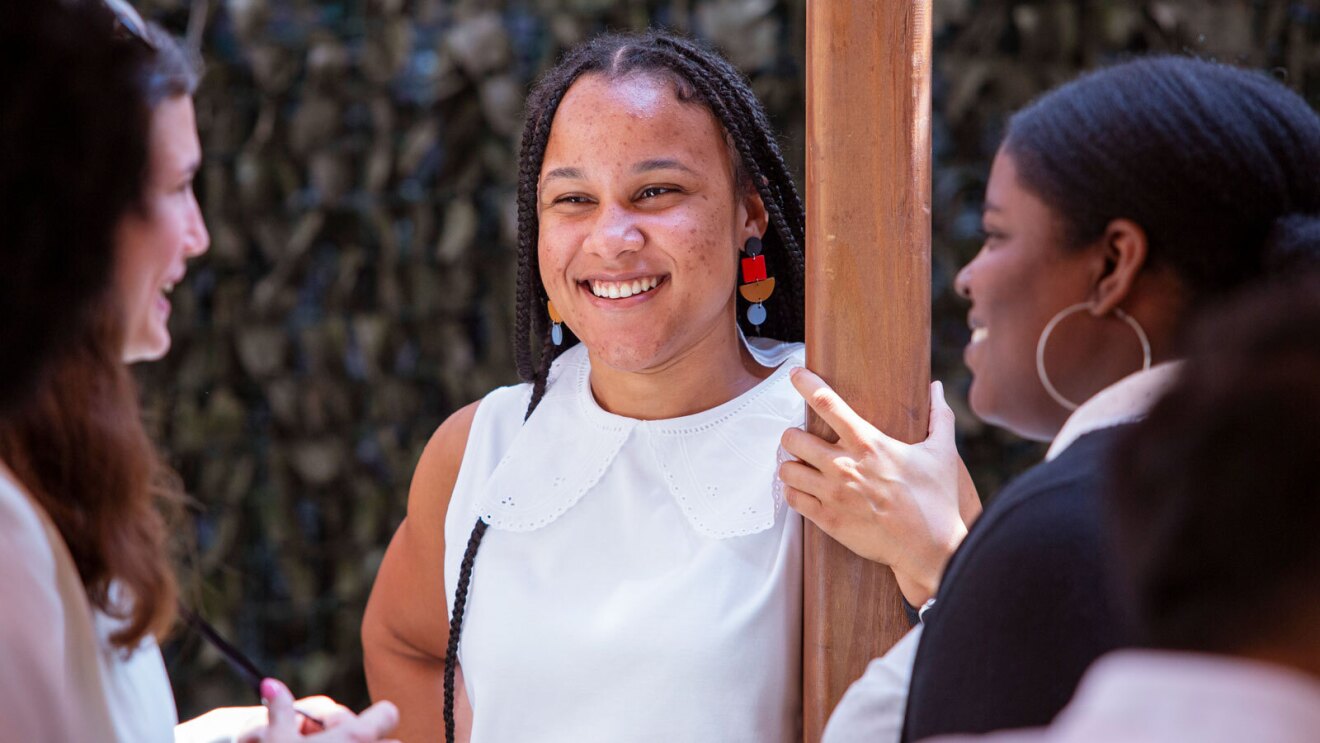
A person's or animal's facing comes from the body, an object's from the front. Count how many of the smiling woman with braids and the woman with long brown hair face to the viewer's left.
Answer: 0

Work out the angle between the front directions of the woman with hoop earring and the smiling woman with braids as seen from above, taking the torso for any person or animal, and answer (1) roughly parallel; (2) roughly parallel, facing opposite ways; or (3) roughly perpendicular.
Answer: roughly perpendicular

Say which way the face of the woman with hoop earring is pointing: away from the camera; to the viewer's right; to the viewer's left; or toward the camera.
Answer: to the viewer's left

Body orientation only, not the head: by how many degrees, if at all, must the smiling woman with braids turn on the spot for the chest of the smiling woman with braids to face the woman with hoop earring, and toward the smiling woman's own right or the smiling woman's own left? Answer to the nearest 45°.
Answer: approximately 45° to the smiling woman's own left

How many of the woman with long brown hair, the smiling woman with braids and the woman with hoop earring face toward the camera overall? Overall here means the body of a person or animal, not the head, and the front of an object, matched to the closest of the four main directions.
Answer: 1

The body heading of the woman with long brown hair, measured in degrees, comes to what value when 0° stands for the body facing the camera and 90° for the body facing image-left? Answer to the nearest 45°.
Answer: approximately 270°

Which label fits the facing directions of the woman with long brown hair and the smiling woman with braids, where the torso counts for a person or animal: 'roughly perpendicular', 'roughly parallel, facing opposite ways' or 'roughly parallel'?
roughly perpendicular

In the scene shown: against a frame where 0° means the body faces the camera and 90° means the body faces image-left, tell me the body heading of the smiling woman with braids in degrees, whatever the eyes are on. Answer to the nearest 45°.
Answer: approximately 0°

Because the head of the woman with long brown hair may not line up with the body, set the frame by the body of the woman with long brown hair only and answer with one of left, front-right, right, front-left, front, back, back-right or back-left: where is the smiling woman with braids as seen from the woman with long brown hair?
front-left

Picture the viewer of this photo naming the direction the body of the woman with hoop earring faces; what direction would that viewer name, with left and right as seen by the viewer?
facing to the left of the viewer

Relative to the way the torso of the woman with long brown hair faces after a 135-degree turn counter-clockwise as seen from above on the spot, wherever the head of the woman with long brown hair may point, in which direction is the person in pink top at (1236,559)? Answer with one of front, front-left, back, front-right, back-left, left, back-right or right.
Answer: back

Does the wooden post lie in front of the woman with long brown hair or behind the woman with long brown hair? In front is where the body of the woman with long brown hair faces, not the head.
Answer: in front
